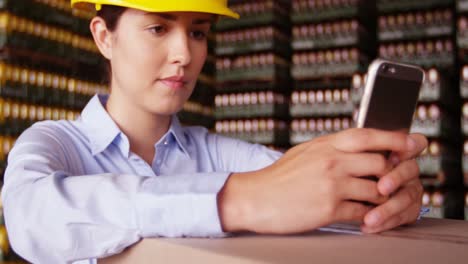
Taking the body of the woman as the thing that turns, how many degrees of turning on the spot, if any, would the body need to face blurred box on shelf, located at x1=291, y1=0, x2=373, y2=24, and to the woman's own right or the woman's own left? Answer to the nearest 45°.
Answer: approximately 135° to the woman's own left

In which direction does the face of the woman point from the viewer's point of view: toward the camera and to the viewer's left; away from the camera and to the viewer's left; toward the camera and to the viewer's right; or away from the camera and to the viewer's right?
toward the camera and to the viewer's right

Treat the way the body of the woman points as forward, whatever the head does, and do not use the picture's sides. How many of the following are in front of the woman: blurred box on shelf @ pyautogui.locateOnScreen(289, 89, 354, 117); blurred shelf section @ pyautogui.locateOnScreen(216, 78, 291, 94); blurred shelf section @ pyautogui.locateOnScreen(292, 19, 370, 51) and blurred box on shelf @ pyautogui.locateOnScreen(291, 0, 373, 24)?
0

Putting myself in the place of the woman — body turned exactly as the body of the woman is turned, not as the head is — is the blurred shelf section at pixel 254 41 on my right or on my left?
on my left

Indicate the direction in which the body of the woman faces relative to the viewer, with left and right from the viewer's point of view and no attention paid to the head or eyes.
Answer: facing the viewer and to the right of the viewer

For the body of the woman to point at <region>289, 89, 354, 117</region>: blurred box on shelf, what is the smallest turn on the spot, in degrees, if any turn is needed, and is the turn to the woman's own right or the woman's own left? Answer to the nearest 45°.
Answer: approximately 135° to the woman's own left

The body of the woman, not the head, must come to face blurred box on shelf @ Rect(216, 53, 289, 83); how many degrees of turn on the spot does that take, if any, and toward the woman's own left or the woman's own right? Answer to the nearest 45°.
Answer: approximately 135° to the woman's own left

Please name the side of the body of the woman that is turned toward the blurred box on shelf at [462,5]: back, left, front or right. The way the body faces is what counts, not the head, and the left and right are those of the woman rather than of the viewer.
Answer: left

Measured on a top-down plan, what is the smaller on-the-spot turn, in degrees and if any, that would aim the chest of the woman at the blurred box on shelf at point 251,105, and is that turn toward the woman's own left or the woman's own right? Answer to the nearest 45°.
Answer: approximately 135° to the woman's own left

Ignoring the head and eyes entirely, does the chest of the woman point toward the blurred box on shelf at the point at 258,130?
no

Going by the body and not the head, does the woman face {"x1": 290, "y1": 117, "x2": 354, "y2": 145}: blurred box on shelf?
no

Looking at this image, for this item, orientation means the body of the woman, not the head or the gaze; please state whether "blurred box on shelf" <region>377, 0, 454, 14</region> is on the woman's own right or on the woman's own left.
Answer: on the woman's own left

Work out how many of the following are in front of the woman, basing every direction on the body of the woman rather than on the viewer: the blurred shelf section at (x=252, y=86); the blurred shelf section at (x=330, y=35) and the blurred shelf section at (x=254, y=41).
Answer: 0

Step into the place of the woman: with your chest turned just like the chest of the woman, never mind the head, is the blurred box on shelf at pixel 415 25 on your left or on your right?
on your left
